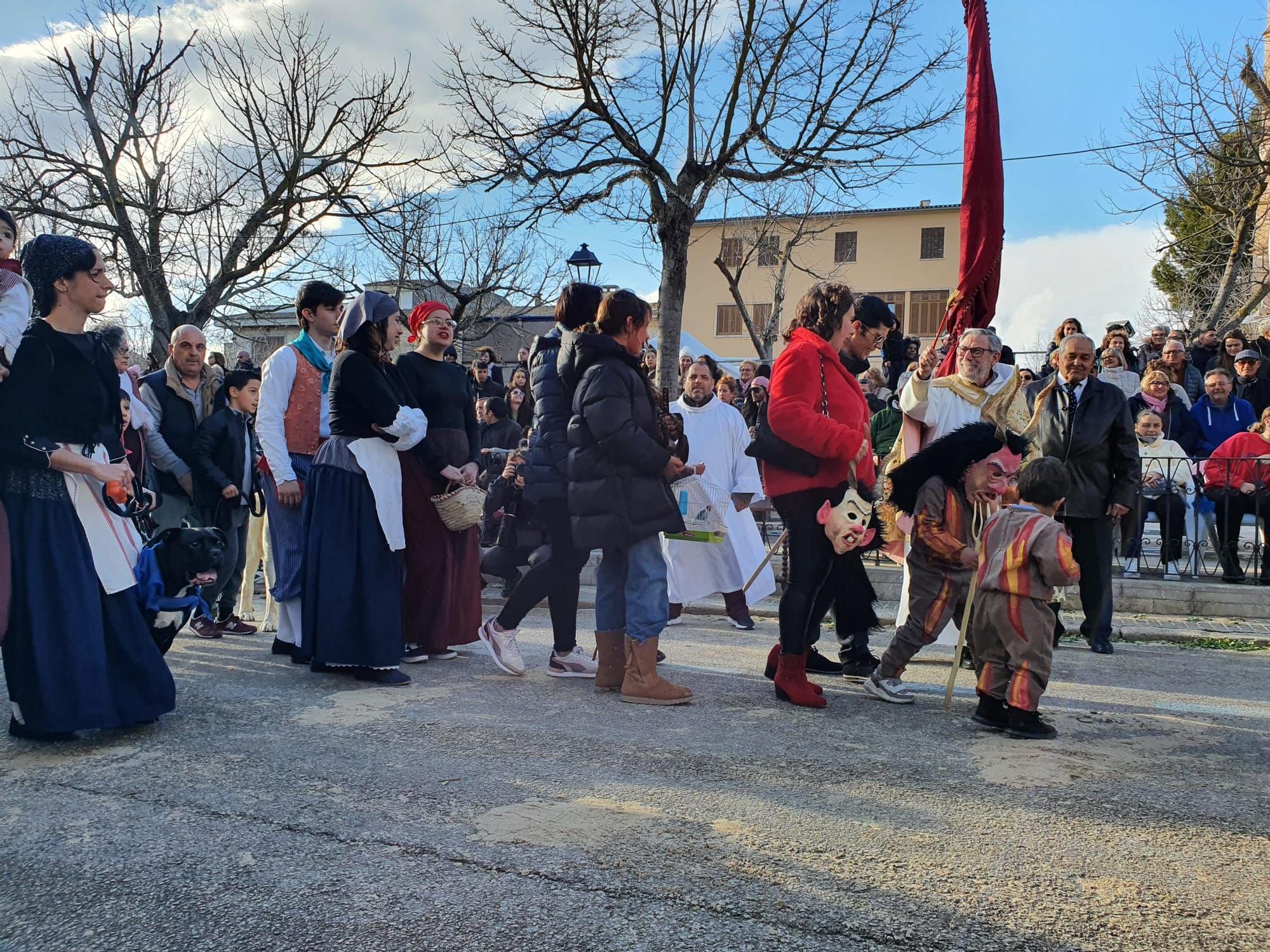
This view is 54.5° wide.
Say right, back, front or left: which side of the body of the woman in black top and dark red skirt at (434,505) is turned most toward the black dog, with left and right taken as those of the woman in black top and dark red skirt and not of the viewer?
right

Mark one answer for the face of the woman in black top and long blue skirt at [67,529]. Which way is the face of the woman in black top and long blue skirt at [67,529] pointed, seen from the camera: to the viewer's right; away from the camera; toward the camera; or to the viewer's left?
to the viewer's right

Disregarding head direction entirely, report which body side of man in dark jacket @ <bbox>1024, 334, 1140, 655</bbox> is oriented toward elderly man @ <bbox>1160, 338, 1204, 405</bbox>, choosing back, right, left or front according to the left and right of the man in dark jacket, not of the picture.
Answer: back

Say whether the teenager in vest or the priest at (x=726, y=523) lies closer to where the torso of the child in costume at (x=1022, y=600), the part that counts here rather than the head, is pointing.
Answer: the priest

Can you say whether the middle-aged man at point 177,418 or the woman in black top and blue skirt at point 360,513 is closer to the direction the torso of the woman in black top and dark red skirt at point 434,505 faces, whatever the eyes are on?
the woman in black top and blue skirt
